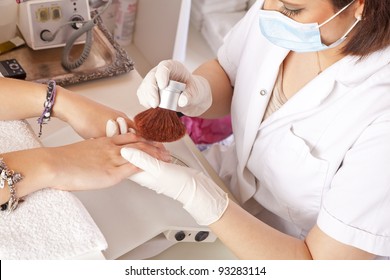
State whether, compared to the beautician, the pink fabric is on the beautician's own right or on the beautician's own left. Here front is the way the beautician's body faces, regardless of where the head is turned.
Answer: on the beautician's own right

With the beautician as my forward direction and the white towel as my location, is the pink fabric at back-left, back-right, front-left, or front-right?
front-left

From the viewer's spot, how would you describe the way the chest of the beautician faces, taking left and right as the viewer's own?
facing the viewer and to the left of the viewer

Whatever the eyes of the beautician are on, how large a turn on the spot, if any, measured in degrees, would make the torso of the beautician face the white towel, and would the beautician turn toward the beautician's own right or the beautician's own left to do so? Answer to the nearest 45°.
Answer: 0° — they already face it

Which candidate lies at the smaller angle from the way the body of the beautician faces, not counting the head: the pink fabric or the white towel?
the white towel
